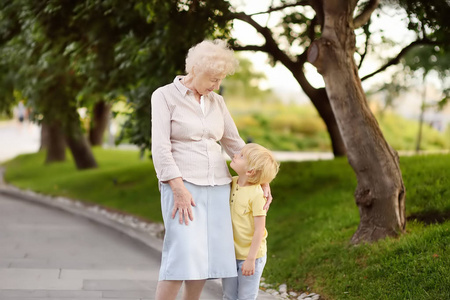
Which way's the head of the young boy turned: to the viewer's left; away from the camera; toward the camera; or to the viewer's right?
to the viewer's left

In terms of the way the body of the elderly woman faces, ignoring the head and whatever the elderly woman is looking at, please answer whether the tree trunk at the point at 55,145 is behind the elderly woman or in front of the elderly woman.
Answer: behind

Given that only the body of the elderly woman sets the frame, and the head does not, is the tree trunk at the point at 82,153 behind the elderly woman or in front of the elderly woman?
behind

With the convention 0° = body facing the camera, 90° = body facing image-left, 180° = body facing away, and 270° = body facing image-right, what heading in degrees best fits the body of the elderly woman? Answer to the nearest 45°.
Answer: approximately 315°

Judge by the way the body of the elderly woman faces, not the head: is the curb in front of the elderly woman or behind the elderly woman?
behind

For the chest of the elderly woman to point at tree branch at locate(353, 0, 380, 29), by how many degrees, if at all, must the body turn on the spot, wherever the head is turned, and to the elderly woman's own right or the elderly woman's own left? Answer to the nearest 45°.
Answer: approximately 90° to the elderly woman's own left

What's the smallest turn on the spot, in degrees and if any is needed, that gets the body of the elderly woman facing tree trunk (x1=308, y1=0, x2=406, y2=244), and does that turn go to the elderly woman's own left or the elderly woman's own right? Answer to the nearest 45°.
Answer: approximately 90° to the elderly woman's own left

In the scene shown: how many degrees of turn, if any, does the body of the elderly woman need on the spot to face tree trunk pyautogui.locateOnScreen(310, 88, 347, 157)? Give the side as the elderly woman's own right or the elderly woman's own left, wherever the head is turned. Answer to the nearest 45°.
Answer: approximately 135° to the elderly woman's own left
